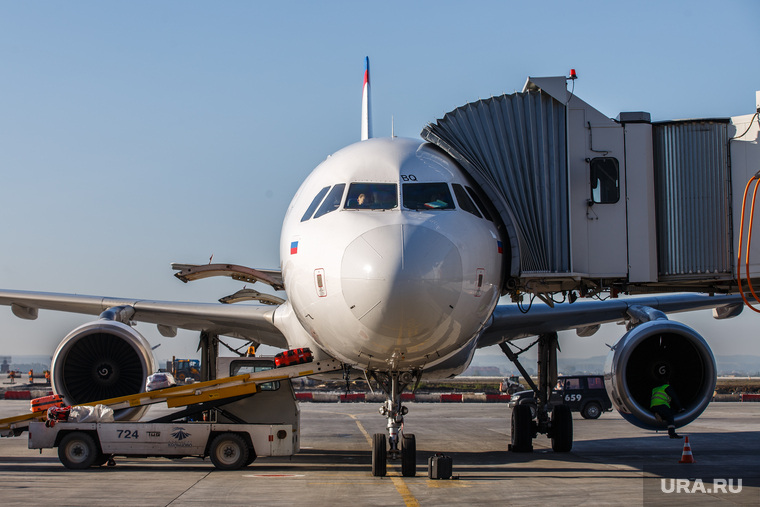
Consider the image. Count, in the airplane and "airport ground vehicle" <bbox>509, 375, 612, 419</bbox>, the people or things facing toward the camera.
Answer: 1

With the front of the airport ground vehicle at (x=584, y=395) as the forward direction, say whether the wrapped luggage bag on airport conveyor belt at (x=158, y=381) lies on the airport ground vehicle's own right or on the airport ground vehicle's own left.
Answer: on the airport ground vehicle's own left

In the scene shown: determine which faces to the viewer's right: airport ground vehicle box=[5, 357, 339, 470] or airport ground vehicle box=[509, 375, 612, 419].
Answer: airport ground vehicle box=[5, 357, 339, 470]

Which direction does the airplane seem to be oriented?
toward the camera

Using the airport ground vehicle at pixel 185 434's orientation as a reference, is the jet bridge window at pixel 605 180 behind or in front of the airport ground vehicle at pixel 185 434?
in front

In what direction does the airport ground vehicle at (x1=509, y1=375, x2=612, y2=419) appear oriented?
to the viewer's left

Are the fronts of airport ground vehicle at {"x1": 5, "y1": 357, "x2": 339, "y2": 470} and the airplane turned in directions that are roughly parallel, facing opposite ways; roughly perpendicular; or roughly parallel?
roughly perpendicular

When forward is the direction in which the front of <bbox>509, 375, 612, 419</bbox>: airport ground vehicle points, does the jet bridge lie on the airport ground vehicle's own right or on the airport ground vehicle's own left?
on the airport ground vehicle's own left

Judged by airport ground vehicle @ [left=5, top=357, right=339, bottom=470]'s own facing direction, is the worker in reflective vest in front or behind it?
in front

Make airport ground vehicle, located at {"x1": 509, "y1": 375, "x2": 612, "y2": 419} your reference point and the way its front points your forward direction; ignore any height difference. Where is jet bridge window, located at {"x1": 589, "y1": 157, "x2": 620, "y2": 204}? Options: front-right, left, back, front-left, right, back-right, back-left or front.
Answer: left

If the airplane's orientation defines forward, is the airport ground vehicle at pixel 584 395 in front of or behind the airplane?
behind

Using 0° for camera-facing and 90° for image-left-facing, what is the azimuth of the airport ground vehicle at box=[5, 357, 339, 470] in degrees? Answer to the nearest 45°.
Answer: approximately 270°

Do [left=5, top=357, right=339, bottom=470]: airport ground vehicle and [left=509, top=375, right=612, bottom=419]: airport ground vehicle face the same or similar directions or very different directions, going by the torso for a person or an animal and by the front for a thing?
very different directions
